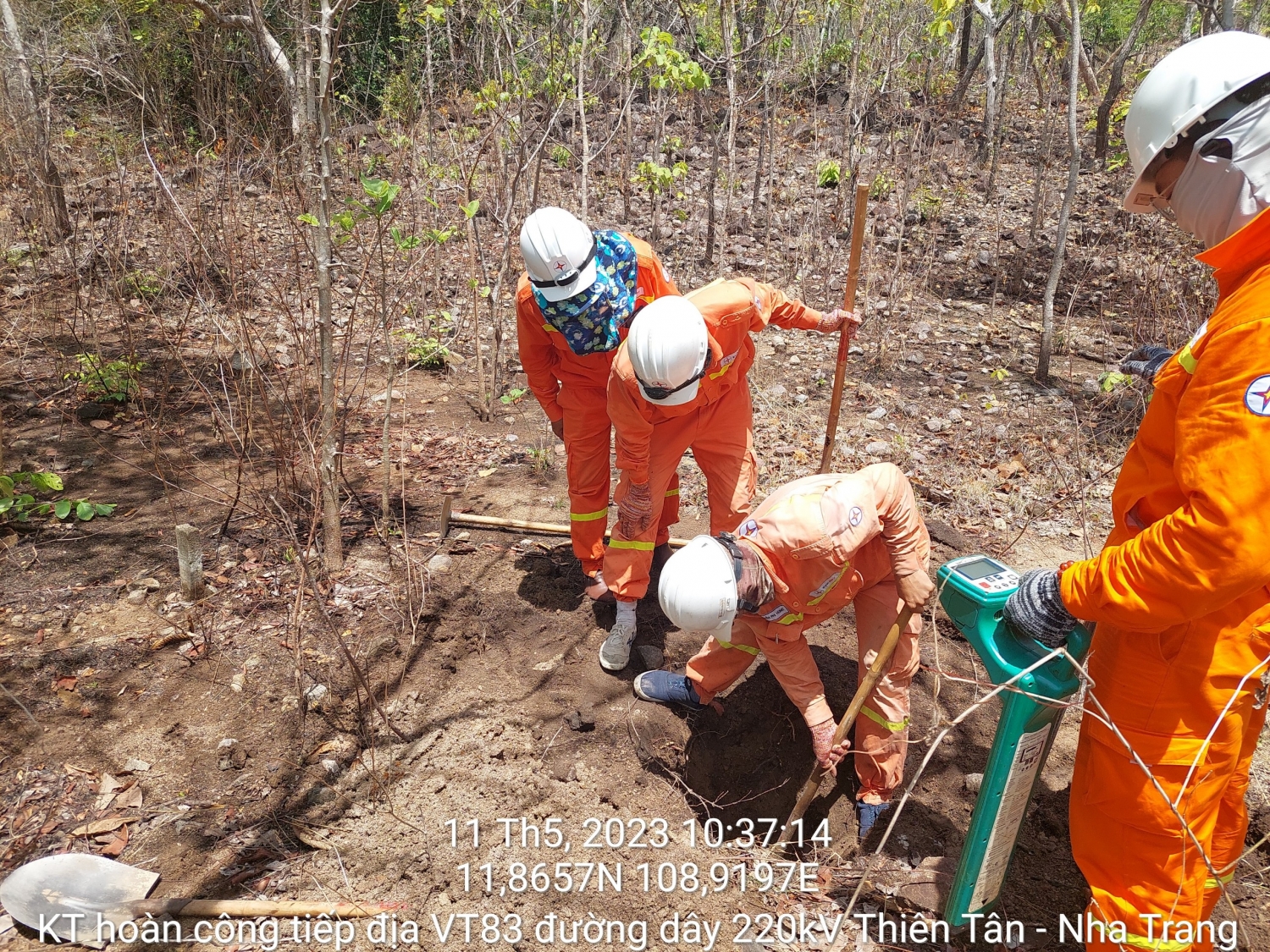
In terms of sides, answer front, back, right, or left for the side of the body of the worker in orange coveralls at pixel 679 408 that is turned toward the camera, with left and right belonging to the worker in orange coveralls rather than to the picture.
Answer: front

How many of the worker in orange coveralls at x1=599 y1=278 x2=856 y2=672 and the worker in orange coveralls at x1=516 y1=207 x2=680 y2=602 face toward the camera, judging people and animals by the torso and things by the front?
2

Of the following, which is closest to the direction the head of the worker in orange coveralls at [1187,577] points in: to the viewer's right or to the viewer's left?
to the viewer's left

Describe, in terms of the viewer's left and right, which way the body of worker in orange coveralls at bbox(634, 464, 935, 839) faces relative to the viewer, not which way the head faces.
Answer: facing the viewer and to the left of the viewer

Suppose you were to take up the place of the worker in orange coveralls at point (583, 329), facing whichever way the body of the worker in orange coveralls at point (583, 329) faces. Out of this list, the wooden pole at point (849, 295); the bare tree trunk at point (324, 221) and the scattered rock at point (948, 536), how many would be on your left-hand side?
2

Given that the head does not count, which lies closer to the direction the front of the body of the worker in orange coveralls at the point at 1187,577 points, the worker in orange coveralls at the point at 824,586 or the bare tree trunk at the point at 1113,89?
the worker in orange coveralls

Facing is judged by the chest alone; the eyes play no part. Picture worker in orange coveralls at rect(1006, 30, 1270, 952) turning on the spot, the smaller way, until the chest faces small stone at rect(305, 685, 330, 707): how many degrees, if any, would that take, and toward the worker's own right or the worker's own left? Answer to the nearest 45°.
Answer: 0° — they already face it

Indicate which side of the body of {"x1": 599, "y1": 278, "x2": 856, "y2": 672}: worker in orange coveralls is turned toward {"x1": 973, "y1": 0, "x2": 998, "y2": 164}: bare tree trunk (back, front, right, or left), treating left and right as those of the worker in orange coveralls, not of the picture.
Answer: back

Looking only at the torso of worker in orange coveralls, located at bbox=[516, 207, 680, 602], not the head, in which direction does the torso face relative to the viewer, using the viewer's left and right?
facing the viewer

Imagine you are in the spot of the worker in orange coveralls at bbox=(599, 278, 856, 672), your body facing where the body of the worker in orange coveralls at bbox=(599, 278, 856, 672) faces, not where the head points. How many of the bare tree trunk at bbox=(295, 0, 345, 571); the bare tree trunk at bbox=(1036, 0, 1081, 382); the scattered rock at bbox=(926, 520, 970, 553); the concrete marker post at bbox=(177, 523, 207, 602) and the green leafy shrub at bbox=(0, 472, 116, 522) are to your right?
3

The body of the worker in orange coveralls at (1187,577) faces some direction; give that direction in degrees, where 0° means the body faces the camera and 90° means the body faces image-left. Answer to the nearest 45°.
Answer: approximately 90°

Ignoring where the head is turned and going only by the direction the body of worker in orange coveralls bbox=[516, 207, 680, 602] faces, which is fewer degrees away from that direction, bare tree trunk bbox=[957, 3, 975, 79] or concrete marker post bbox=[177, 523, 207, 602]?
the concrete marker post

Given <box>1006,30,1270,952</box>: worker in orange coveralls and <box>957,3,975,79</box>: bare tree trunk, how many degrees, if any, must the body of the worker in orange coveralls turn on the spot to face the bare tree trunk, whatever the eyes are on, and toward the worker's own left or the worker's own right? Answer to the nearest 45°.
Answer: approximately 90° to the worker's own right

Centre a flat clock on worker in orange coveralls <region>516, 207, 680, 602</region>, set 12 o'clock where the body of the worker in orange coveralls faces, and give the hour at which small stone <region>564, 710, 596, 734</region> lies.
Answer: The small stone is roughly at 12 o'clock from the worker in orange coveralls.

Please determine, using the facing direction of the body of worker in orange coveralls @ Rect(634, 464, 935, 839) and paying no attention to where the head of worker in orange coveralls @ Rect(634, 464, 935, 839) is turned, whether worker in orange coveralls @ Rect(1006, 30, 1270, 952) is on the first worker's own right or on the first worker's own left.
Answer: on the first worker's own left
